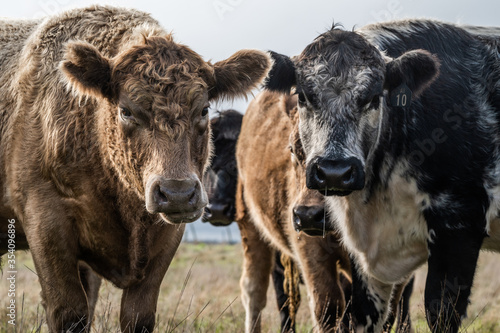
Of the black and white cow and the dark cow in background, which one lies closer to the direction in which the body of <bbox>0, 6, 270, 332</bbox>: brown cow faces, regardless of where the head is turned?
the black and white cow

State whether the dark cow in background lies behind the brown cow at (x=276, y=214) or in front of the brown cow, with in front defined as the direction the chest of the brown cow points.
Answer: behind

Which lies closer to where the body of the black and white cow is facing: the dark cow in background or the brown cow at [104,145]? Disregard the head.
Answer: the brown cow

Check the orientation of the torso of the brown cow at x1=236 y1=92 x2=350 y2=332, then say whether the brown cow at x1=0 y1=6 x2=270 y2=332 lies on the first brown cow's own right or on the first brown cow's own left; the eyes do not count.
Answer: on the first brown cow's own right

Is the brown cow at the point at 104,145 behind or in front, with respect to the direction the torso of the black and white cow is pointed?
in front

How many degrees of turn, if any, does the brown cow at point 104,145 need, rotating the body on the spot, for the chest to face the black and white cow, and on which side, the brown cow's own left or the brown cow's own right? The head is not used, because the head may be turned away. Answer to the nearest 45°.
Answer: approximately 45° to the brown cow's own left

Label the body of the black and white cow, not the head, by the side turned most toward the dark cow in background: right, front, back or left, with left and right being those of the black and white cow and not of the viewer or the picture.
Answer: right

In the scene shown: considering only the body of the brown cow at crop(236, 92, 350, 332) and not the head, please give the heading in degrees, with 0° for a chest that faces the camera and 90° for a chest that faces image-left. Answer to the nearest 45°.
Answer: approximately 315°

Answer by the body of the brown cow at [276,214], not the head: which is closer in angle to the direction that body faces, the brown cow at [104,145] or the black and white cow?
the black and white cow

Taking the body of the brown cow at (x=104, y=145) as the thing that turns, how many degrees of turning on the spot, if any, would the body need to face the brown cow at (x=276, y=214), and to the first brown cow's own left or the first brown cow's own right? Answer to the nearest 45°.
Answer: approximately 90° to the first brown cow's own left
